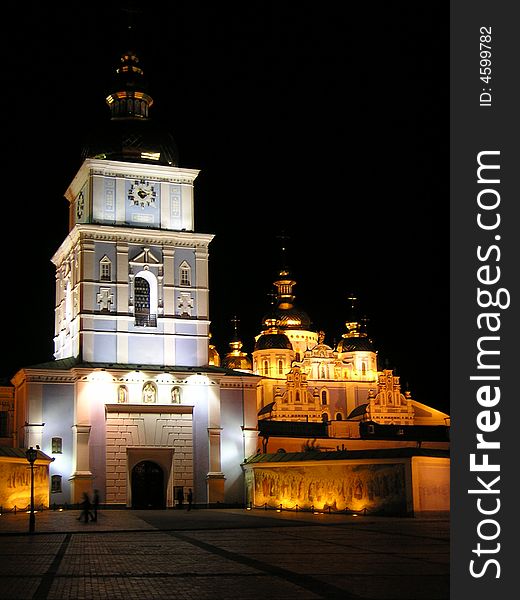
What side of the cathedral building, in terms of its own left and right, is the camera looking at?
front
